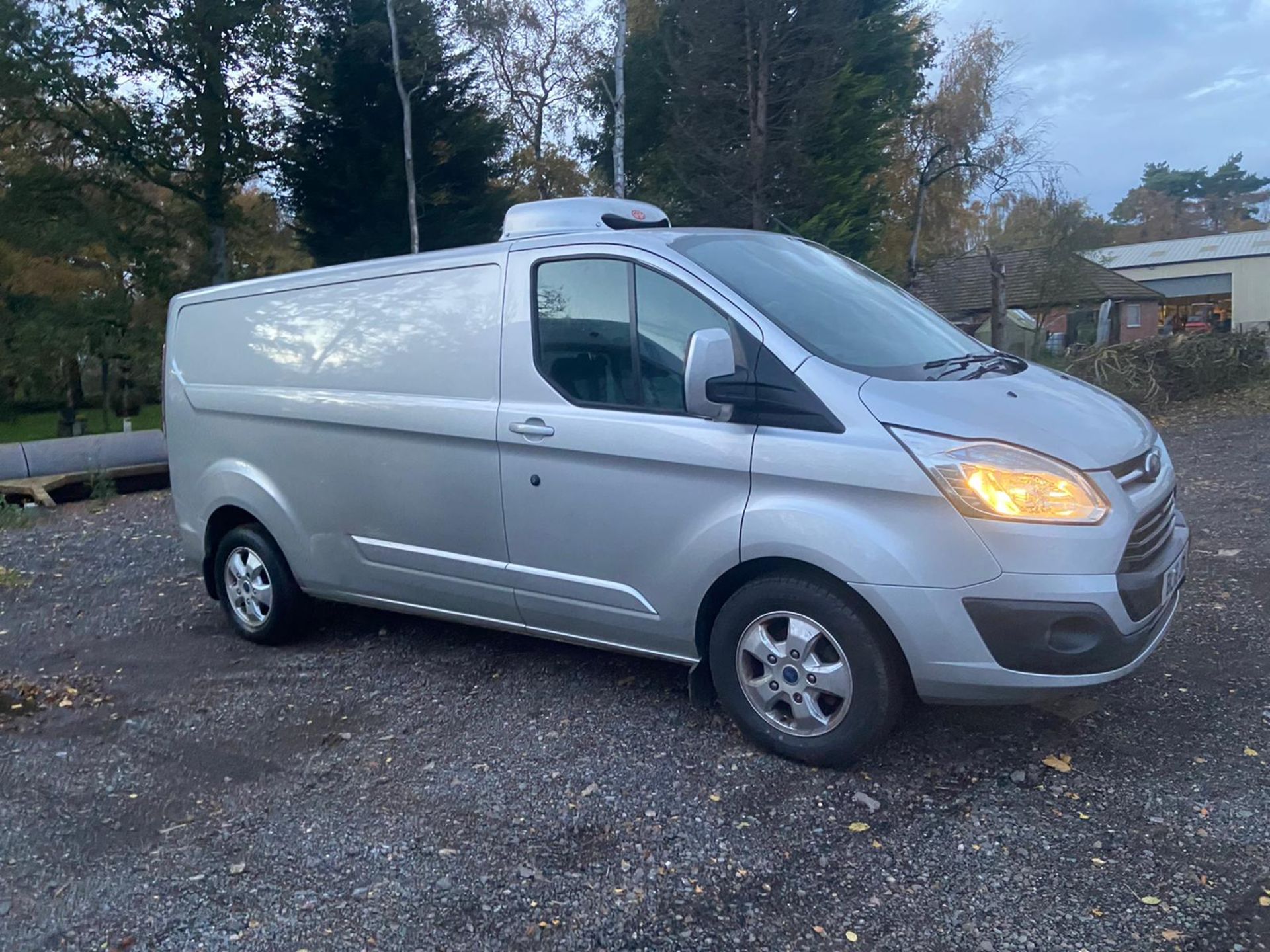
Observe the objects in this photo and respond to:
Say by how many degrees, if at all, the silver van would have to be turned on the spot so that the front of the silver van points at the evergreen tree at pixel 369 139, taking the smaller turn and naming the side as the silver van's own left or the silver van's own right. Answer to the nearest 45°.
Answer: approximately 135° to the silver van's own left

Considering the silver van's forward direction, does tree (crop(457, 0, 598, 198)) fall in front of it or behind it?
behind

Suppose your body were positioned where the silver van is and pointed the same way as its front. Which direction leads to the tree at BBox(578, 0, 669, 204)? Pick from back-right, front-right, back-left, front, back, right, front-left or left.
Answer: back-left

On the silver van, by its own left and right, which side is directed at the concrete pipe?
back

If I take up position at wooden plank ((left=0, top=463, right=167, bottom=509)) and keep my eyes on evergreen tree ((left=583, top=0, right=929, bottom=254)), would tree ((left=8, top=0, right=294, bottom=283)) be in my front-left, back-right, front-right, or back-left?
front-left

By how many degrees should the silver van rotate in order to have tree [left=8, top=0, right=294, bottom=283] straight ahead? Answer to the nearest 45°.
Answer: approximately 180°

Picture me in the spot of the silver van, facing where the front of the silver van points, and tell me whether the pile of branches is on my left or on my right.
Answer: on my left

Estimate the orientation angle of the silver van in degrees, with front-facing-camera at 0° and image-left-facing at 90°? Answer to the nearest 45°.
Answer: approximately 315°

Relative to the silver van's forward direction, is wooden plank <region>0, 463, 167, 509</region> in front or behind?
behind

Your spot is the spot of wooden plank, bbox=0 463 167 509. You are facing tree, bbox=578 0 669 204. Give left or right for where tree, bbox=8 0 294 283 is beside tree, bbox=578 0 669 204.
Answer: left

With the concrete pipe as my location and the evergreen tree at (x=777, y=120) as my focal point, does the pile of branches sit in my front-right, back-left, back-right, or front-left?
front-right

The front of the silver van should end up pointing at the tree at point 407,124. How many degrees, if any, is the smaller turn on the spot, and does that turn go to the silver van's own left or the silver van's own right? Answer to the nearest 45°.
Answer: approximately 135° to the silver van's own left

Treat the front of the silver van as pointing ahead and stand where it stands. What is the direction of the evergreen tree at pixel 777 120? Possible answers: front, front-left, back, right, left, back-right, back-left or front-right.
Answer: back-left
